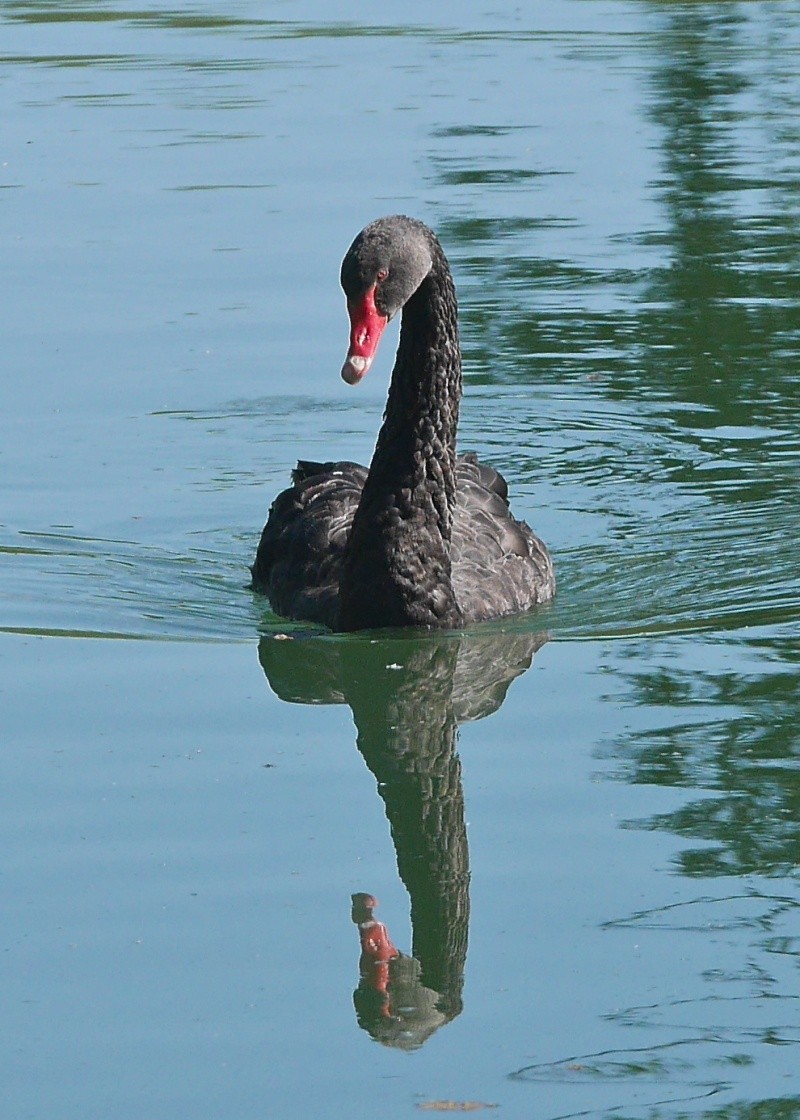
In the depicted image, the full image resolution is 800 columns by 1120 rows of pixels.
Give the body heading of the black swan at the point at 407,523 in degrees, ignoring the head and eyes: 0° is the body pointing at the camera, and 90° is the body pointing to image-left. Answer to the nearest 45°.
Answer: approximately 0°
